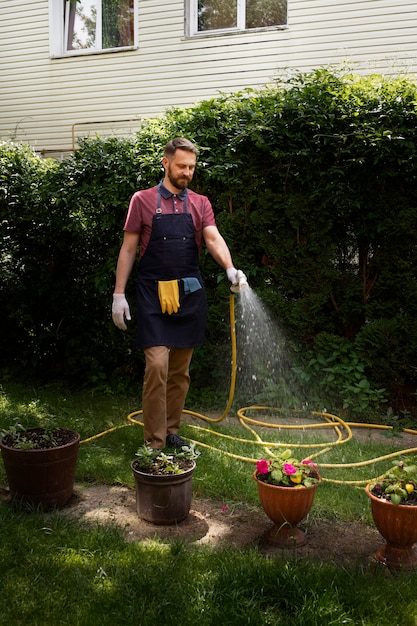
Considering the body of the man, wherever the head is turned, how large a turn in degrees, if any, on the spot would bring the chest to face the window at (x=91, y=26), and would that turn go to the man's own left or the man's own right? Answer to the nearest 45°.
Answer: approximately 180°

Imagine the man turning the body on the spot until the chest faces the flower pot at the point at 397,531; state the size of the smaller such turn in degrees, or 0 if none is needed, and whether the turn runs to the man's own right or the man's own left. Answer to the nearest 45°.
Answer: approximately 45° to the man's own left

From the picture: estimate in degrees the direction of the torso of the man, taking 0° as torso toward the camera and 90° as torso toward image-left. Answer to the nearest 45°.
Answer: approximately 0°
